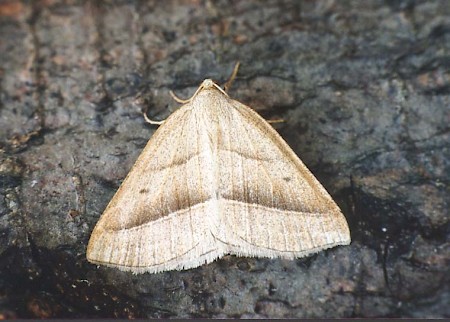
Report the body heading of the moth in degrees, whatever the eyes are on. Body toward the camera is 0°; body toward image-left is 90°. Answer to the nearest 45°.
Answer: approximately 180°
